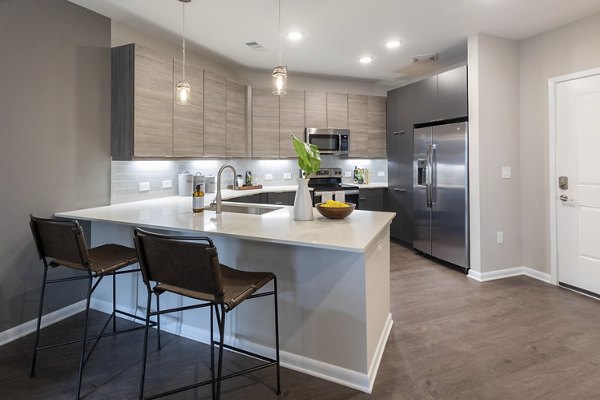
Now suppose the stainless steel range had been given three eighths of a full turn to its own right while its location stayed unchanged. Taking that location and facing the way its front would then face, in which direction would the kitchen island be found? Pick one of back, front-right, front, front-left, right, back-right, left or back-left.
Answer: back-left

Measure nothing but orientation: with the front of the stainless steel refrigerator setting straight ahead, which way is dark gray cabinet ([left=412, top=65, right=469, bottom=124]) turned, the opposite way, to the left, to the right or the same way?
the same way

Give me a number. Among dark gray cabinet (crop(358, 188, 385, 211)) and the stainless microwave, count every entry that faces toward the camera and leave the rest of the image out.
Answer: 2

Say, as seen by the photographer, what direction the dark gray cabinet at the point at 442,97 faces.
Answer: facing the viewer and to the left of the viewer

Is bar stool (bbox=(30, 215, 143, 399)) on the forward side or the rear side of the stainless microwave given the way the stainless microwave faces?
on the forward side

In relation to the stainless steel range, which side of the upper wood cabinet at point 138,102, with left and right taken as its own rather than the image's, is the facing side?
left

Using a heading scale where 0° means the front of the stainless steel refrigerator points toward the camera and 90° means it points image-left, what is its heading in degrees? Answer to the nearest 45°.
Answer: approximately 45°

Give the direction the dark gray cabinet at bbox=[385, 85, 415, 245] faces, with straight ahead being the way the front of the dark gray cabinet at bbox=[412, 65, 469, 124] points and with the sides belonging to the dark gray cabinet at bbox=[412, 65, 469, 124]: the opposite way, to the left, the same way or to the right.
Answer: the same way

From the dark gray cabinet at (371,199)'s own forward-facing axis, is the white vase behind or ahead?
ahead

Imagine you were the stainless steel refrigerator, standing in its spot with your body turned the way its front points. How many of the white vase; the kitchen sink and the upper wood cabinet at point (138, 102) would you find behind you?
0

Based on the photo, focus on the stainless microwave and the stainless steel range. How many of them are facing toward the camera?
2

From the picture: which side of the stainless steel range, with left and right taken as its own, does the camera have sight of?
front
